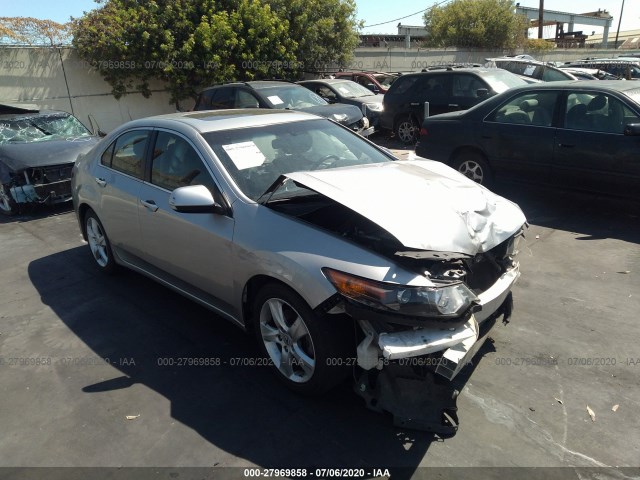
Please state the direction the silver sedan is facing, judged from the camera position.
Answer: facing the viewer and to the right of the viewer

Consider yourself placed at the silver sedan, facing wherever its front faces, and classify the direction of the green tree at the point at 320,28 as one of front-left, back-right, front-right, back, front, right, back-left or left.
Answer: back-left

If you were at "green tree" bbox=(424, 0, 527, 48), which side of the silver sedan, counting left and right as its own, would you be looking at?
left

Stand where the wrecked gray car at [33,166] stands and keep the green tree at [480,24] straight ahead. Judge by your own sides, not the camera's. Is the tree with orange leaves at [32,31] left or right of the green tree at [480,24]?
left

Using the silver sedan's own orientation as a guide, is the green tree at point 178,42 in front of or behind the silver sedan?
behind

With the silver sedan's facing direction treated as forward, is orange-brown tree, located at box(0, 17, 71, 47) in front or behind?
behind

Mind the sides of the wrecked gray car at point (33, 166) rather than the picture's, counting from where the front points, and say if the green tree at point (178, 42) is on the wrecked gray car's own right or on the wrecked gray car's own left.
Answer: on the wrecked gray car's own left

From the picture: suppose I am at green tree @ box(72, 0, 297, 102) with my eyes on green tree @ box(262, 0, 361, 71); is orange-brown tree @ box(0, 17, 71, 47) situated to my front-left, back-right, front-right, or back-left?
back-left

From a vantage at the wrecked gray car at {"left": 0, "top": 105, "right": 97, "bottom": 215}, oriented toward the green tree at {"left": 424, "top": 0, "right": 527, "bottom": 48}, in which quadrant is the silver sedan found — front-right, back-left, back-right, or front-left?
back-right

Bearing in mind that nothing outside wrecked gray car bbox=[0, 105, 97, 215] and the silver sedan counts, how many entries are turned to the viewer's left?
0

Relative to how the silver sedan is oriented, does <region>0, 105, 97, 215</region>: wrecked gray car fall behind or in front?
behind

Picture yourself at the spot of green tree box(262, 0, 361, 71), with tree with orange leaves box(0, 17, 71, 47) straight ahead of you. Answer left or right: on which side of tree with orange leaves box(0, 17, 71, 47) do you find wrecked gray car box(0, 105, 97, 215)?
left

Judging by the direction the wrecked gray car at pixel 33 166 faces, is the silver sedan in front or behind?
in front
